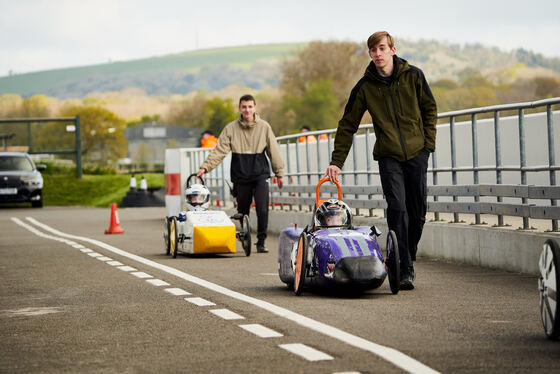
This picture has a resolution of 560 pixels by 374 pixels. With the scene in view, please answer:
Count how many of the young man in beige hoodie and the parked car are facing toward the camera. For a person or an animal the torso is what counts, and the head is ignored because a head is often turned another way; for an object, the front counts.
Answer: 2

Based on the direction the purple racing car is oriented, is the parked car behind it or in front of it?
behind

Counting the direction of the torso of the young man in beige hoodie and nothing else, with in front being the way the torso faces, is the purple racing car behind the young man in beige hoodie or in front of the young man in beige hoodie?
in front

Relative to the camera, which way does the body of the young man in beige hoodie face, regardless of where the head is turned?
toward the camera

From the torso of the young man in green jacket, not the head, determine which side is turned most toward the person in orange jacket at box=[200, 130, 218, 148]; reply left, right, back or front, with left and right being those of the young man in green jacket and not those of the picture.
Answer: back

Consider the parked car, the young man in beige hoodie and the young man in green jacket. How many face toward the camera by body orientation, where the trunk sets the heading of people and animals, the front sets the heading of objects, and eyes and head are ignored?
3

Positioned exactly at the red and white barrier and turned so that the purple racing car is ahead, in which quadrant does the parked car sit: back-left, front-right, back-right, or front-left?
back-right

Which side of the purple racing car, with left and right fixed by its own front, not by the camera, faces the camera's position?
front

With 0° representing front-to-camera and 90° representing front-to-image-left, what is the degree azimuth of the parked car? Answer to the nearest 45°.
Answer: approximately 0°

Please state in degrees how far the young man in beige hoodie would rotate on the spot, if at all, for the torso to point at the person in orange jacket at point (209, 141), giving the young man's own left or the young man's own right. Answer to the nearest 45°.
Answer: approximately 180°
